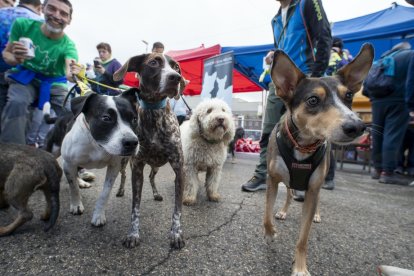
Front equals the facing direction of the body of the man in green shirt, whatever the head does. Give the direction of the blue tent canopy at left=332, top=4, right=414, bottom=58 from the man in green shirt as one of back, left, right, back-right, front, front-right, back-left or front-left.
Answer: left

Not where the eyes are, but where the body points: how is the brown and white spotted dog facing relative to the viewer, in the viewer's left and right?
facing the viewer

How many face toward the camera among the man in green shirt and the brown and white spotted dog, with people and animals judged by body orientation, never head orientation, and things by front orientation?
2

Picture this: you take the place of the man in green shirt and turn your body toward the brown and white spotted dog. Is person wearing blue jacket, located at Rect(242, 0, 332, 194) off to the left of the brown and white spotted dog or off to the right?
left

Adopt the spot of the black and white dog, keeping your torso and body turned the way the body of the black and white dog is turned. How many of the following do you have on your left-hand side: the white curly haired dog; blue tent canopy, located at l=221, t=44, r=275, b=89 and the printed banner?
3

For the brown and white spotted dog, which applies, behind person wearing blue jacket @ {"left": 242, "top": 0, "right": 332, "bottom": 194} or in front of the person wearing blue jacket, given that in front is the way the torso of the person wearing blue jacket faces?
in front

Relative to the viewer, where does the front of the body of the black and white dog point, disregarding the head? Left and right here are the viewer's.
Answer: facing the viewer and to the right of the viewer

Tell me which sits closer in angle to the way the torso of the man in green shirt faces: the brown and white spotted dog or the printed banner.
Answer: the brown and white spotted dog

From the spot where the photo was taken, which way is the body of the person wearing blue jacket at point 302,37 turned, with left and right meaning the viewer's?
facing the viewer and to the left of the viewer

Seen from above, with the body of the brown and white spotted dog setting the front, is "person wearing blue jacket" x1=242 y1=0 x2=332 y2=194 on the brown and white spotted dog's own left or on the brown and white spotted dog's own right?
on the brown and white spotted dog's own left

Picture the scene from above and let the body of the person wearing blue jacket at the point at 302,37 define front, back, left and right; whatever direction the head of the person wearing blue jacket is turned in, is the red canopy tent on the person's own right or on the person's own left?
on the person's own right

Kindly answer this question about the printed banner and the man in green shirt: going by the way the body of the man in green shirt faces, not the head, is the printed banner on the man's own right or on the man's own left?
on the man's own left

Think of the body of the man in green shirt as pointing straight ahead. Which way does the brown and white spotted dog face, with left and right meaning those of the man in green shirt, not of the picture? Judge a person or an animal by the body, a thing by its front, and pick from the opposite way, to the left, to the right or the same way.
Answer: the same way

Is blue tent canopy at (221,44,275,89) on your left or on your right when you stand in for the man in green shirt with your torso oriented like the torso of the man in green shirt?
on your left

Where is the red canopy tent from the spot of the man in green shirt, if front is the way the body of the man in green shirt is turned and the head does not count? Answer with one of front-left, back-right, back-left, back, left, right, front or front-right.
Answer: back-left

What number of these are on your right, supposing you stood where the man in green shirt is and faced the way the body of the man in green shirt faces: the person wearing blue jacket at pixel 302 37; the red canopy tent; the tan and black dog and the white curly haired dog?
0

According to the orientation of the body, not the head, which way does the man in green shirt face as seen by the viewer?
toward the camera
